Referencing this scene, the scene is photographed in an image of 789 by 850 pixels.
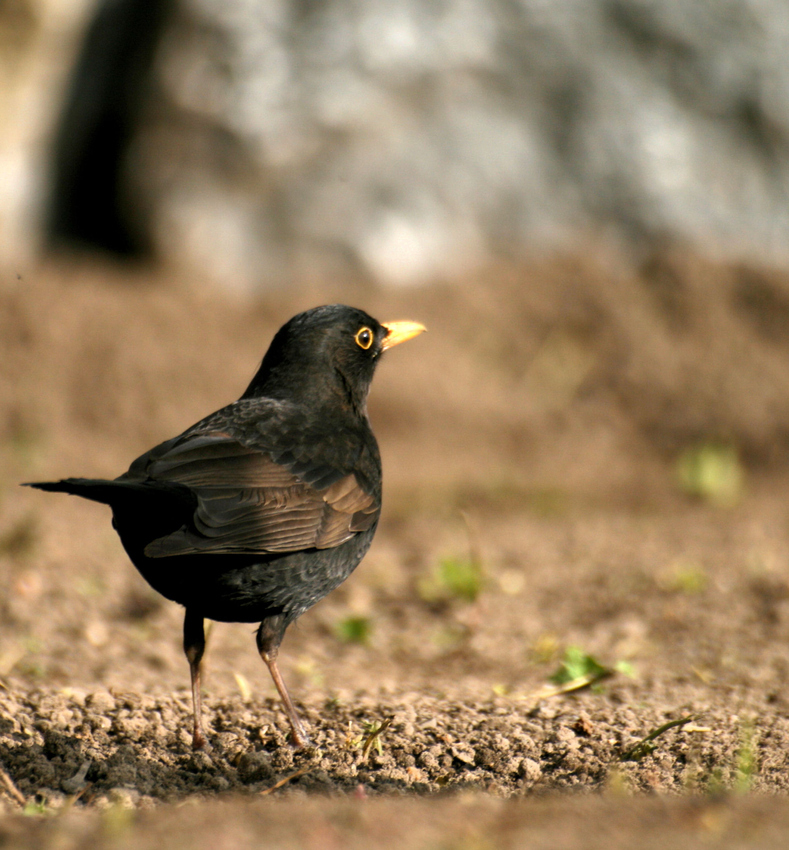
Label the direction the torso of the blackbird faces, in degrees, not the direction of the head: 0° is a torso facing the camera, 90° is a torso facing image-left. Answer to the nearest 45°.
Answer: approximately 225°

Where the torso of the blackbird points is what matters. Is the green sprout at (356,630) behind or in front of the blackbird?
in front

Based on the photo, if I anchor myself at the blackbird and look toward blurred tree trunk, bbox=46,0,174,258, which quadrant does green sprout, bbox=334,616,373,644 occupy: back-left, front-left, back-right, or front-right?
front-right

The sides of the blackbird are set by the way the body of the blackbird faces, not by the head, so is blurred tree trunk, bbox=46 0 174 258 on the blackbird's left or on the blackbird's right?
on the blackbird's left
